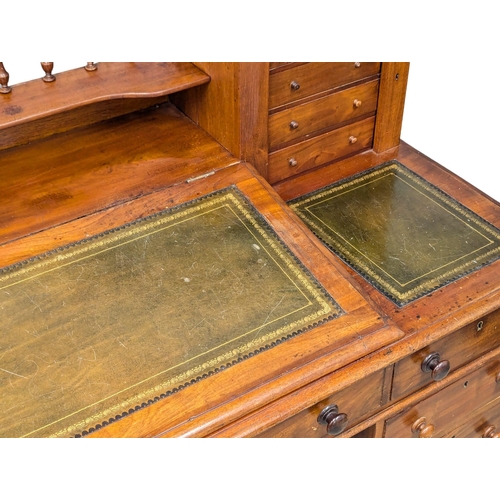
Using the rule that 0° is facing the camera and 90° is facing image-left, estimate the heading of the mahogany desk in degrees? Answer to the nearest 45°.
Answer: approximately 315°
